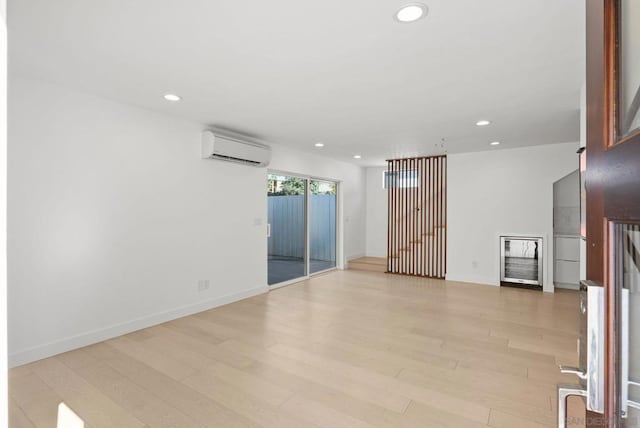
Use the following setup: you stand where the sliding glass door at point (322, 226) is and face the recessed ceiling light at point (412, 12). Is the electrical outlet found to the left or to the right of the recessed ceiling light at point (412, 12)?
right

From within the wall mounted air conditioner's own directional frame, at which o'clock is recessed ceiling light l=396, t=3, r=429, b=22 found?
The recessed ceiling light is roughly at 1 o'clock from the wall mounted air conditioner.

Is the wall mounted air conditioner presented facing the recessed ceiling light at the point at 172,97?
no

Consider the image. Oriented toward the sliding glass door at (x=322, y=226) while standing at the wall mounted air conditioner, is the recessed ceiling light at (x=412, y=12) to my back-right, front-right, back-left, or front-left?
back-right

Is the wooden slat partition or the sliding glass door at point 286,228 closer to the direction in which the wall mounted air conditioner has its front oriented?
the wooden slat partition

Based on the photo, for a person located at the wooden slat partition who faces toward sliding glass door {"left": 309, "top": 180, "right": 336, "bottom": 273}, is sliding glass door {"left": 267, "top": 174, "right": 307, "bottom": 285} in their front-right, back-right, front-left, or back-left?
front-left

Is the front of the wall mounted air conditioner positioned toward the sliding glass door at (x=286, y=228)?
no

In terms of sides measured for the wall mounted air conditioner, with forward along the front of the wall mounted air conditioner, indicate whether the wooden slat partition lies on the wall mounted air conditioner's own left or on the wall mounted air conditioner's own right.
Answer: on the wall mounted air conditioner's own left

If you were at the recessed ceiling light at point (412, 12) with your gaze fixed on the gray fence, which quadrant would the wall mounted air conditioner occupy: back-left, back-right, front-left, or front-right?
front-left

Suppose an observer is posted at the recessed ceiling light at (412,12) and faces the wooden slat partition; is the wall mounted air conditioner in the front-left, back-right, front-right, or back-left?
front-left

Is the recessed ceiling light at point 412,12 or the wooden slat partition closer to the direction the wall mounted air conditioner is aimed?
the recessed ceiling light

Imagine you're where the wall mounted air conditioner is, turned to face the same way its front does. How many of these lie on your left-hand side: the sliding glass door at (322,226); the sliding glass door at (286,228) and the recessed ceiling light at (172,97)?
2

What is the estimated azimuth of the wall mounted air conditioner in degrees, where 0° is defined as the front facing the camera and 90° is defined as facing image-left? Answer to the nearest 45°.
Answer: approximately 315°

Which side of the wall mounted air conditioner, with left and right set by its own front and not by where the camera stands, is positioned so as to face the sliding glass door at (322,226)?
left

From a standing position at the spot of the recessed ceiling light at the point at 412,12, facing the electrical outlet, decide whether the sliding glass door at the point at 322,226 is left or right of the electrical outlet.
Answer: right

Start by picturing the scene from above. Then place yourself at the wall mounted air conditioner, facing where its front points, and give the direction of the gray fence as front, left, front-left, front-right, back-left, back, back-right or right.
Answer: left
